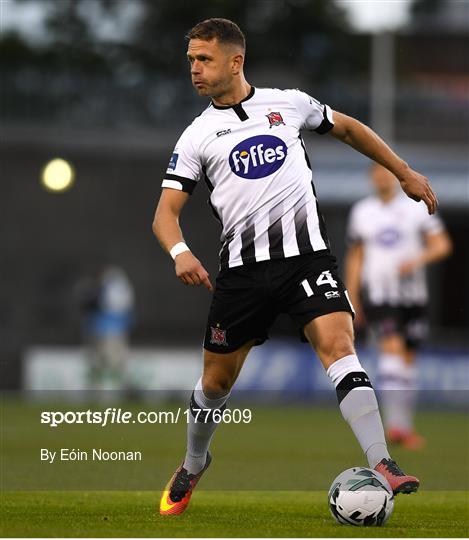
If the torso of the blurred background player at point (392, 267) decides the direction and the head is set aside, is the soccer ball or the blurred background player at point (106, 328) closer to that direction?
the soccer ball

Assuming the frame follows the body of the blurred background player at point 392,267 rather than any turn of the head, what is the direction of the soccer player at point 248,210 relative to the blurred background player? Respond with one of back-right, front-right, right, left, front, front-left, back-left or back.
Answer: front

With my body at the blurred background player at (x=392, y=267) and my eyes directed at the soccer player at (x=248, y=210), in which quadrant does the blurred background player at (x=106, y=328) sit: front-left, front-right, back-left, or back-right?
back-right

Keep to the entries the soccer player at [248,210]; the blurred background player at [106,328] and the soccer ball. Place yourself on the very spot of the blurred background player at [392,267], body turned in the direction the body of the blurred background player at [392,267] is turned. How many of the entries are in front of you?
2

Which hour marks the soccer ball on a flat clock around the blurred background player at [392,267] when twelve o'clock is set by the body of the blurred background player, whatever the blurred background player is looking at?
The soccer ball is roughly at 12 o'clock from the blurred background player.

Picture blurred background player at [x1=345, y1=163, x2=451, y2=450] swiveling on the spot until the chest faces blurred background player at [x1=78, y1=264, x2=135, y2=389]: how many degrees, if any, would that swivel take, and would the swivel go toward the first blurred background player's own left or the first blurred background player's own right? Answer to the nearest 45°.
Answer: approximately 135° to the first blurred background player's own right

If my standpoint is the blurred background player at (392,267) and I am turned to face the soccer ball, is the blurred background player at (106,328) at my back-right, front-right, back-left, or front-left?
back-right

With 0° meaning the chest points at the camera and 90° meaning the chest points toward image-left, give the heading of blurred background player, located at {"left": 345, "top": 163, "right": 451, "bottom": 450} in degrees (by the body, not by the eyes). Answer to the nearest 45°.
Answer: approximately 0°

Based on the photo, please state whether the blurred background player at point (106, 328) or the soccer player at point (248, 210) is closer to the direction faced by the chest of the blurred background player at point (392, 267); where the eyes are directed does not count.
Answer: the soccer player
